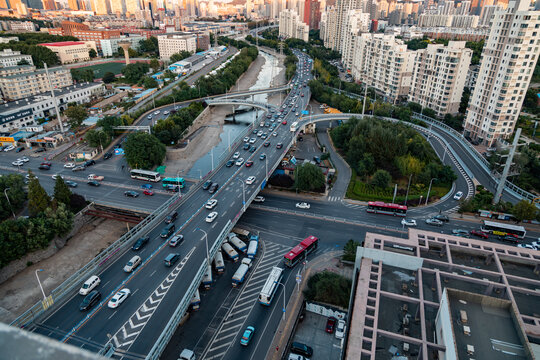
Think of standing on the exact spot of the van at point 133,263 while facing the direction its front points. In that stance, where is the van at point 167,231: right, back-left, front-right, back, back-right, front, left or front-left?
back

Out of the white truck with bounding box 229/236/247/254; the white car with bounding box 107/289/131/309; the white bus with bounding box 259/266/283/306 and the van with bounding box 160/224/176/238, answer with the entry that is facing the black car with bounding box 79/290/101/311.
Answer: the van

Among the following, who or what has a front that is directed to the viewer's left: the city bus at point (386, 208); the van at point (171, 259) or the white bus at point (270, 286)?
the city bus

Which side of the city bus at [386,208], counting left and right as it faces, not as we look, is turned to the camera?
left

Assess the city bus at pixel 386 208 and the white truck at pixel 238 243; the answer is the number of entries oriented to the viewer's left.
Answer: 1

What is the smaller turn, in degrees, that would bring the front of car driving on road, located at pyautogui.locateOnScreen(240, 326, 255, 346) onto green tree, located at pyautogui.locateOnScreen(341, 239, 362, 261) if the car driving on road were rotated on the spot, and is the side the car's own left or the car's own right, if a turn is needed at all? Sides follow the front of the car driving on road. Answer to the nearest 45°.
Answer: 0° — it already faces it

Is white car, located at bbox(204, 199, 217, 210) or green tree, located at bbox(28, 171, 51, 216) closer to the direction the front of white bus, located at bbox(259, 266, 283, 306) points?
the white car

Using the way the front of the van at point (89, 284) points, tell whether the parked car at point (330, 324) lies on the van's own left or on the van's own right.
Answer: on the van's own left

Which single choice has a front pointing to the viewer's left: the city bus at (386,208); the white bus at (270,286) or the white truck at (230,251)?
the city bus

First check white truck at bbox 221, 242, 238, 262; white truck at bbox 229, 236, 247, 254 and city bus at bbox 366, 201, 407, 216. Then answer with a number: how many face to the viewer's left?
1

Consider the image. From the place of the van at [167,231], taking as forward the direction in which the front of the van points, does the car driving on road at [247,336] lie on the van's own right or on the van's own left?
on the van's own left
